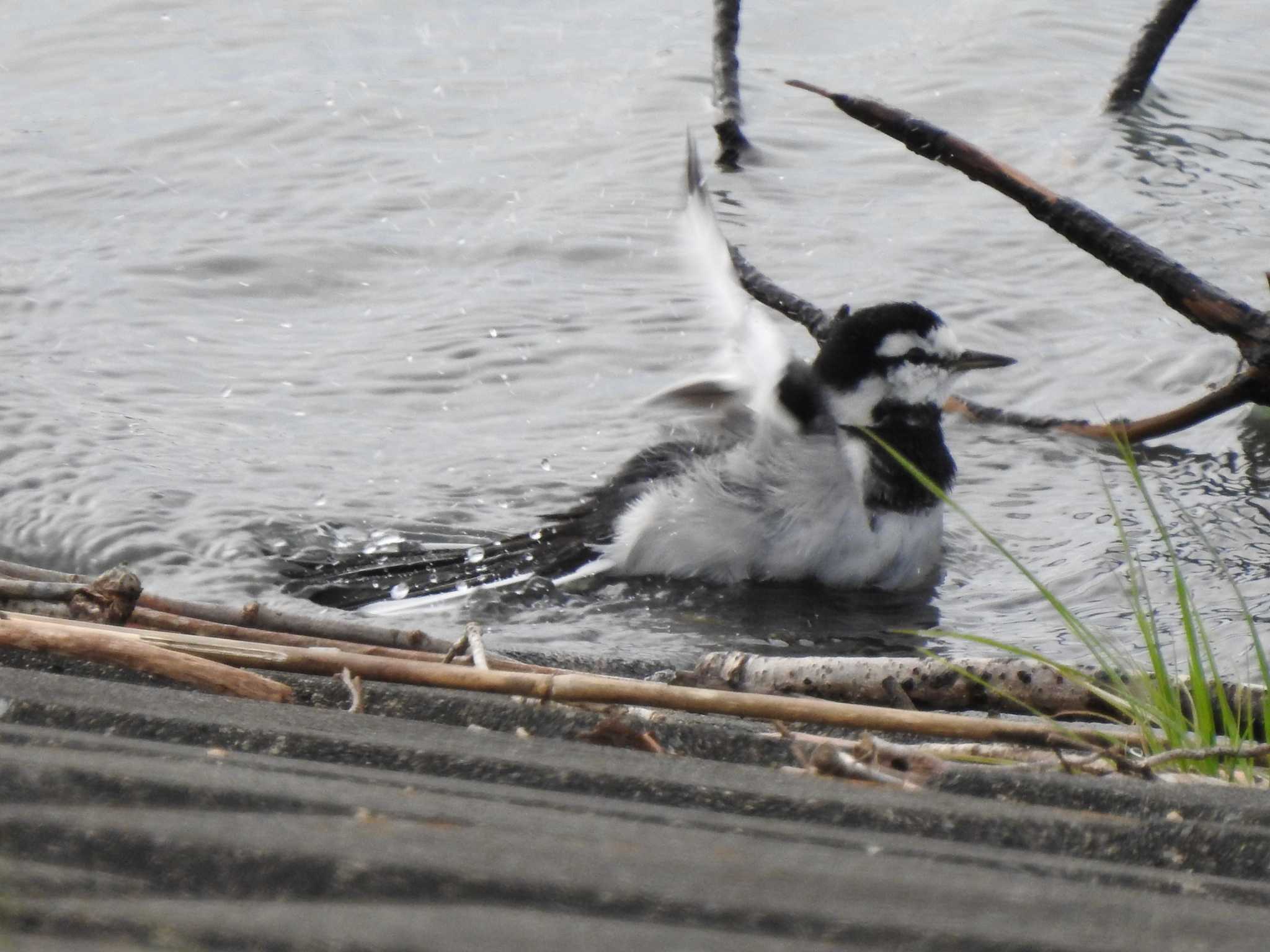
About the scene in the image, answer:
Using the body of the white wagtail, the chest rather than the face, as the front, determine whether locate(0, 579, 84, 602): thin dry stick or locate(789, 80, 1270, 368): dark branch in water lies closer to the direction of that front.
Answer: the dark branch in water

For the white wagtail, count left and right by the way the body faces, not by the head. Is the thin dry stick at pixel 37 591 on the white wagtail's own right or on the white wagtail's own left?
on the white wagtail's own right

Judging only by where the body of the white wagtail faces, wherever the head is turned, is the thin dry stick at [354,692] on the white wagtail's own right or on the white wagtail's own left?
on the white wagtail's own right

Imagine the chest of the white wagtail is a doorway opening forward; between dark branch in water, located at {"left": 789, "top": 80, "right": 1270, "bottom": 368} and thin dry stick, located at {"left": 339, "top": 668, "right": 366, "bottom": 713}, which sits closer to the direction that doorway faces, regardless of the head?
the dark branch in water

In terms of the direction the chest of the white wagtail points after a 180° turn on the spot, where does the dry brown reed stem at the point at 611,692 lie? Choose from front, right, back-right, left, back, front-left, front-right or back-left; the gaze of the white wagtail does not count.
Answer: left

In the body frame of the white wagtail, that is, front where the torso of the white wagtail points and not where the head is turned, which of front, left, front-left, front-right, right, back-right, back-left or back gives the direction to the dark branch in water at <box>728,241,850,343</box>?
left

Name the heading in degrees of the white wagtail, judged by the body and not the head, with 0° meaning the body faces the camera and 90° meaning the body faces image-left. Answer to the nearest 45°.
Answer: approximately 270°

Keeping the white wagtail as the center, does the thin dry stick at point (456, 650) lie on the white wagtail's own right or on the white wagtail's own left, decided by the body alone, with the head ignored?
on the white wagtail's own right

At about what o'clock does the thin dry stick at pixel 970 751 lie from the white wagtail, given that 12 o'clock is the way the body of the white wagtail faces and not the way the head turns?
The thin dry stick is roughly at 3 o'clock from the white wagtail.

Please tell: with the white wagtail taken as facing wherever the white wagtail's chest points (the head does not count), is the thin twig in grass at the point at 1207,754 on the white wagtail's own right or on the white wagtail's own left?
on the white wagtail's own right
